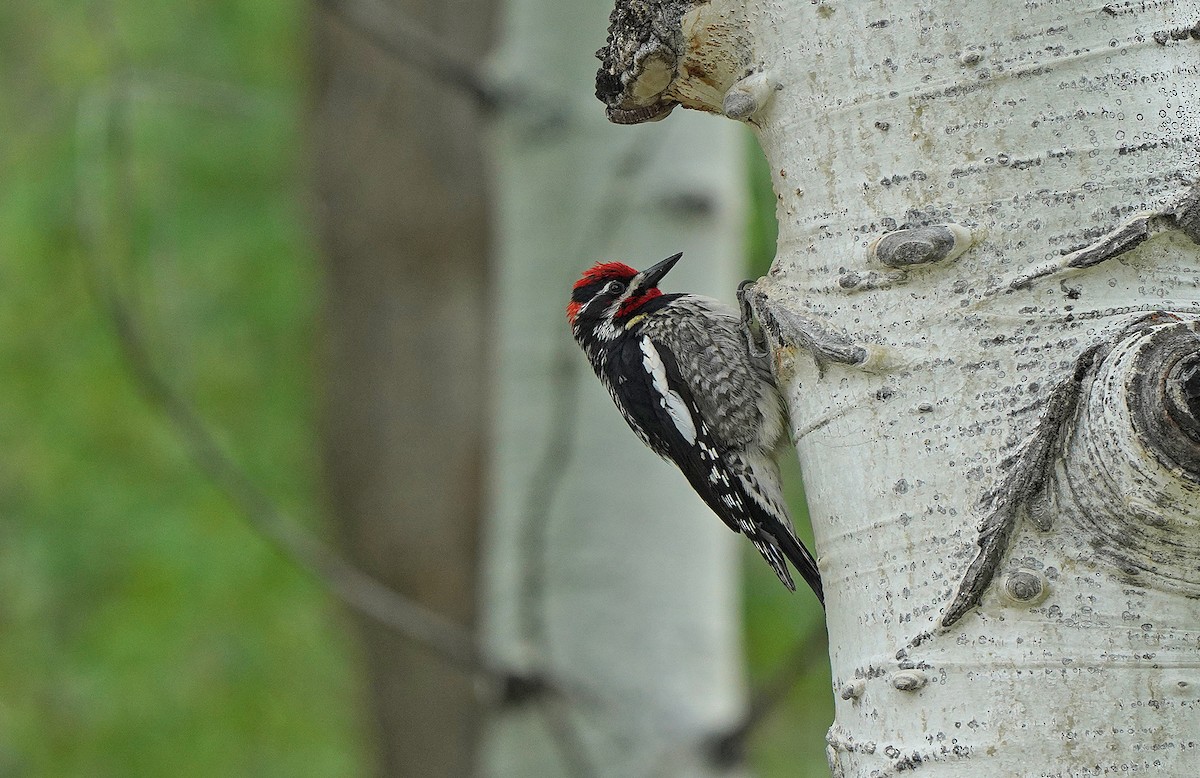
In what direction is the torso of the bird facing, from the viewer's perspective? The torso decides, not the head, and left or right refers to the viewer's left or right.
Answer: facing to the right of the viewer
